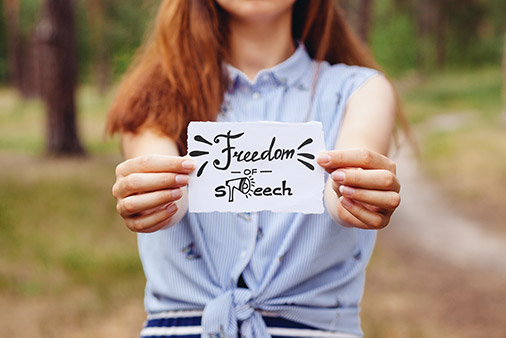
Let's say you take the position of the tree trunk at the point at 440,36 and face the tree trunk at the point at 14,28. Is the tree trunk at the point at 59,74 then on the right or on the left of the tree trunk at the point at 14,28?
left

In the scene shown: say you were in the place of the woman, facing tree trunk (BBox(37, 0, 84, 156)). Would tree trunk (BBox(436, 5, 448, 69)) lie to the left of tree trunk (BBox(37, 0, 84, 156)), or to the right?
right

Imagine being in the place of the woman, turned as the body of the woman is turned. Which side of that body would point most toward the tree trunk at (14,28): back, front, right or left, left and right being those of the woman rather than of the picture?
back

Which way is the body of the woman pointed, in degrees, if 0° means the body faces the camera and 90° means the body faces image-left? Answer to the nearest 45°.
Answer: approximately 0°

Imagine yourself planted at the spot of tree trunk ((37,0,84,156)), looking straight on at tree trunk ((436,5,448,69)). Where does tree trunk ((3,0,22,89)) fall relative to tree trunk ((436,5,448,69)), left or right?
left

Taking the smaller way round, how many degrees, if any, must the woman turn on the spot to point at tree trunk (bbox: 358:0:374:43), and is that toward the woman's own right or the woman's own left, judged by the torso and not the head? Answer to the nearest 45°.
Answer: approximately 180°

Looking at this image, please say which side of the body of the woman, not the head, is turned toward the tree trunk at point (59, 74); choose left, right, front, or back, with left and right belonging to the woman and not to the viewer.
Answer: back

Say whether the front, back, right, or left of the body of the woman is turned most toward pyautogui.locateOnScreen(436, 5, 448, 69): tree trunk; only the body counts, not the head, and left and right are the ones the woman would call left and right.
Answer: back
